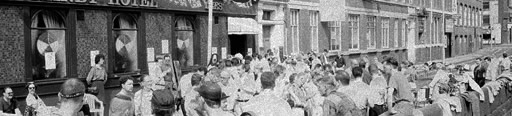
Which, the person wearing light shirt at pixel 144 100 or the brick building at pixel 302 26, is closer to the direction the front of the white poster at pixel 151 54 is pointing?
the person wearing light shirt

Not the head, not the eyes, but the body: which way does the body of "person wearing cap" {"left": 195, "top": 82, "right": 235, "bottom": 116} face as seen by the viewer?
away from the camera

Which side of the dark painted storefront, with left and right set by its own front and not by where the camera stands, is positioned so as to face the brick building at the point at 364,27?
left

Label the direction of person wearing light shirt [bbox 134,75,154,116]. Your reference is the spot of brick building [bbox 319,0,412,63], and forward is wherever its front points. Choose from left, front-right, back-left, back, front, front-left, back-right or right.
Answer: front-right

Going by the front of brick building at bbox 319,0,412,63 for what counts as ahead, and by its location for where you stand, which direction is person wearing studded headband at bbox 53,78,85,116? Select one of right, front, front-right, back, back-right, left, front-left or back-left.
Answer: front-right
